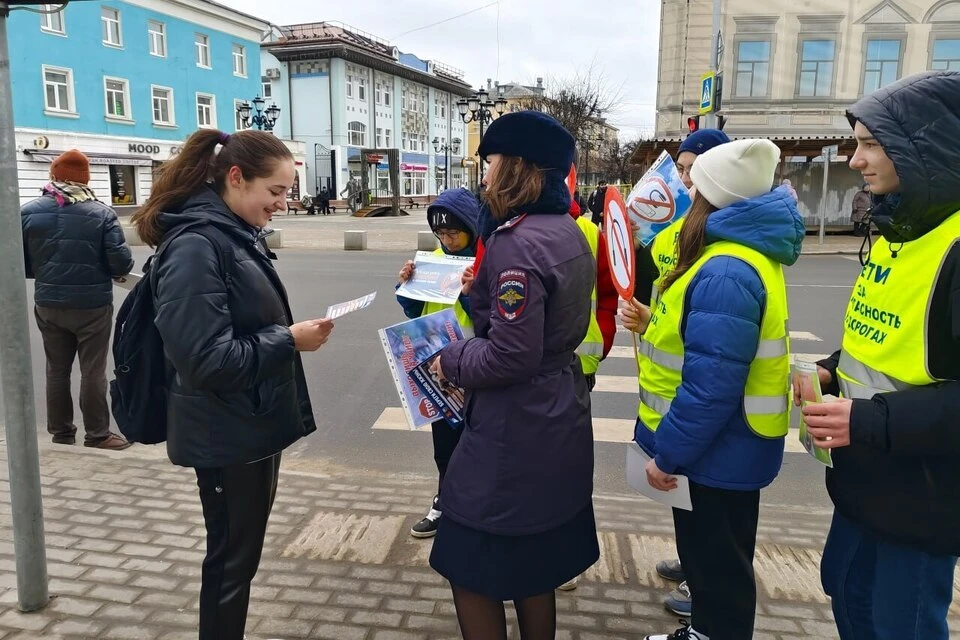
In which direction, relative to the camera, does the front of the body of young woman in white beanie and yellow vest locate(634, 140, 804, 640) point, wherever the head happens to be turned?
to the viewer's left

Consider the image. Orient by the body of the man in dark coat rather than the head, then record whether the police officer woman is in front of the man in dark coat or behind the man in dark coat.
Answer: behind

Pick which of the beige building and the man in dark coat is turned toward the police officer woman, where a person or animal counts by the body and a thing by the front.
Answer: the beige building

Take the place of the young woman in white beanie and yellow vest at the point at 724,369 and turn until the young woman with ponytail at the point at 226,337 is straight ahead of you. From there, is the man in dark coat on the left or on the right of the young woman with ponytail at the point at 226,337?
right

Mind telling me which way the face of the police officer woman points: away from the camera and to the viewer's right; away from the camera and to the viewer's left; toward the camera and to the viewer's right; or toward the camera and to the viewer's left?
away from the camera and to the viewer's left

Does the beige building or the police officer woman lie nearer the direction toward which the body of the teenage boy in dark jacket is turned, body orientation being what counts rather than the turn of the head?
the police officer woman

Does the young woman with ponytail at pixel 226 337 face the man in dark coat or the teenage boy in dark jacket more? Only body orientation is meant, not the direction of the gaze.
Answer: the teenage boy in dark jacket

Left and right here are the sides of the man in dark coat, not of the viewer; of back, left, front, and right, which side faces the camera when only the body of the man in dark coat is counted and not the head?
back

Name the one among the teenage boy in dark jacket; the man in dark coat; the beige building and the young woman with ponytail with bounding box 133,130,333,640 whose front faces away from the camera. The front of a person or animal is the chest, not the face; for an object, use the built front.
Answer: the man in dark coat

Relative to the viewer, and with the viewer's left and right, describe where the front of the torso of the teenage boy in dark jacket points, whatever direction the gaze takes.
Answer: facing to the left of the viewer

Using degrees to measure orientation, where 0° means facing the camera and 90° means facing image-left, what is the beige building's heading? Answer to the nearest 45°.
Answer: approximately 0°

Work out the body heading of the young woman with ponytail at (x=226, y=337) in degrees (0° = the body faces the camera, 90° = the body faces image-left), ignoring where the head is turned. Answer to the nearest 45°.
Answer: approximately 270°
